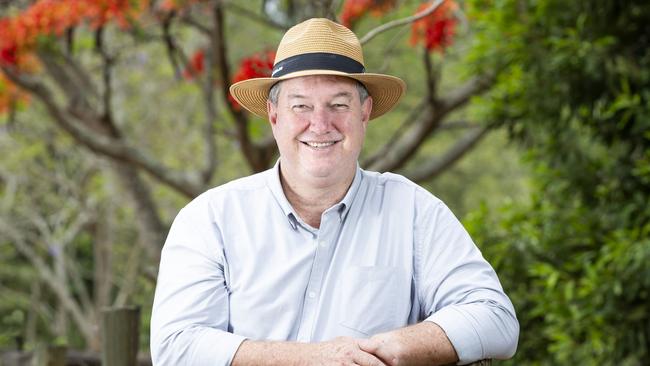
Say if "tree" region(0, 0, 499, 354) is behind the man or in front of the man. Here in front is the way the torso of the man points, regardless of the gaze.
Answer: behind

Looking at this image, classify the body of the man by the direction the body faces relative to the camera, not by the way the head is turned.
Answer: toward the camera

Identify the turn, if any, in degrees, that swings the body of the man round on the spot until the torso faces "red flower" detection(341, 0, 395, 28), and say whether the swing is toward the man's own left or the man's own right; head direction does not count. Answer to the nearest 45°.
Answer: approximately 180°

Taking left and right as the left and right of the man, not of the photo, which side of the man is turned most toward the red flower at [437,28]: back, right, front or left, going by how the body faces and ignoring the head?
back

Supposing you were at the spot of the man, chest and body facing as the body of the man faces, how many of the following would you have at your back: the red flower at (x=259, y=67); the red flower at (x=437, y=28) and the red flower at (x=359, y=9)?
3

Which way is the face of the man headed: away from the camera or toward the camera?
toward the camera

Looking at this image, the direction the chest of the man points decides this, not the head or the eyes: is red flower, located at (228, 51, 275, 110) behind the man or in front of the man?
behind
